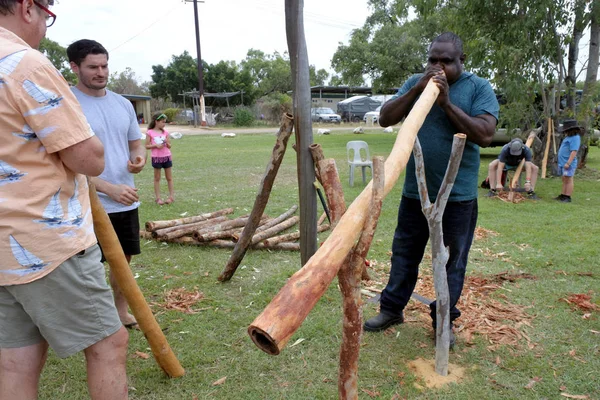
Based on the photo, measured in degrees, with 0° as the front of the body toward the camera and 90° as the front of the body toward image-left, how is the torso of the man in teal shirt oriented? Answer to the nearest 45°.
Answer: approximately 45°

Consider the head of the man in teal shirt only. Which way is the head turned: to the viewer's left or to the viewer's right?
to the viewer's left

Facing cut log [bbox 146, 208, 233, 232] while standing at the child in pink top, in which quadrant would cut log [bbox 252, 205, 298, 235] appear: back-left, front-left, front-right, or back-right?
front-left

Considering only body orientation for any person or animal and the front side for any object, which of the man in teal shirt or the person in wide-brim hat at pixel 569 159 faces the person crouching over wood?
the person in wide-brim hat

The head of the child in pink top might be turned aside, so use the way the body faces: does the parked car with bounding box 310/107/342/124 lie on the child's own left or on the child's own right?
on the child's own left

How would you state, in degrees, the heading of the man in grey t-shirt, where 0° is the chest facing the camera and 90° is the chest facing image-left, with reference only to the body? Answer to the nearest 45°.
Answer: approximately 315°

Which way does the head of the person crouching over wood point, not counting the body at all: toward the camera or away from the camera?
toward the camera

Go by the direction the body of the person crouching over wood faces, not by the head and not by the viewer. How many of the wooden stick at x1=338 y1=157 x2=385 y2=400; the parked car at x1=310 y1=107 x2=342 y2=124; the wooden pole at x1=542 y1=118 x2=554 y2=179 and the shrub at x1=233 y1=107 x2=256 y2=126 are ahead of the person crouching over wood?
1

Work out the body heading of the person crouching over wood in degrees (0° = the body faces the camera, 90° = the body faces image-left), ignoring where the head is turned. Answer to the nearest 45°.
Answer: approximately 0°

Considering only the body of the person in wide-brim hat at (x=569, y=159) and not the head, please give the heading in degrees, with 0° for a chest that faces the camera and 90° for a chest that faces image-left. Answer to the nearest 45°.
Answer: approximately 90°

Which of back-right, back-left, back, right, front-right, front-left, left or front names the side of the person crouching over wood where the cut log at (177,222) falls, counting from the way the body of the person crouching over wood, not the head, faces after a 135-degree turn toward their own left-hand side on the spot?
back

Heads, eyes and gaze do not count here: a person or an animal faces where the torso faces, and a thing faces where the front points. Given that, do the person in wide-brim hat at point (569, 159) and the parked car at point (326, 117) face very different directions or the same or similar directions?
very different directions
